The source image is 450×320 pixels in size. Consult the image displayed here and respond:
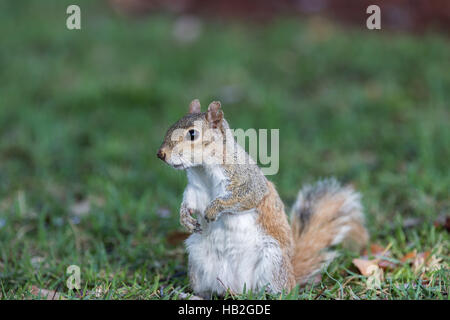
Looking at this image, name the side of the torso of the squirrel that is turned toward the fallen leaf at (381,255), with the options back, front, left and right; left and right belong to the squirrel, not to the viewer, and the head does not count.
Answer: back

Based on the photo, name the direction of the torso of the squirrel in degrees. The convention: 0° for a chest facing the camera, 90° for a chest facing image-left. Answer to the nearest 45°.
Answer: approximately 45°

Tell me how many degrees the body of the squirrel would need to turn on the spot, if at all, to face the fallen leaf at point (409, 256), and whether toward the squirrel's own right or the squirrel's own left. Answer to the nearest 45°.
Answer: approximately 180°

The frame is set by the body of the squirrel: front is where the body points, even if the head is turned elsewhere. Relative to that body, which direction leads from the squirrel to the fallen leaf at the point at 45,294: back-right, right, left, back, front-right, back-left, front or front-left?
front-right

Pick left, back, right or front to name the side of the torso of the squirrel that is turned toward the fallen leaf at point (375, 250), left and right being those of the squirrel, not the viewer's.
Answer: back
